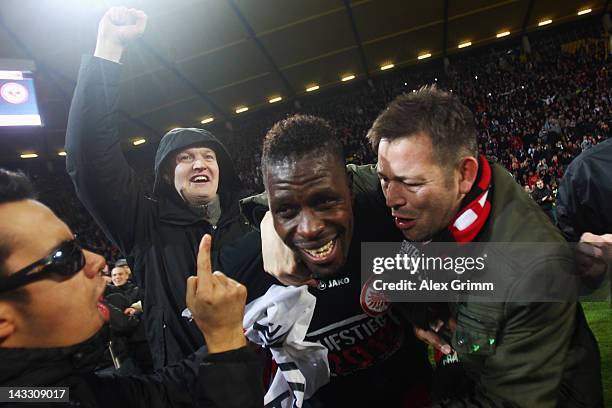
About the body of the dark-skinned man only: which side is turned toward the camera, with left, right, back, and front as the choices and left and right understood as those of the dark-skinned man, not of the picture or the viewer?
front

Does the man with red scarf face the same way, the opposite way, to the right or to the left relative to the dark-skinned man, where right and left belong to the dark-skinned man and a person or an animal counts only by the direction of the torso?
to the right

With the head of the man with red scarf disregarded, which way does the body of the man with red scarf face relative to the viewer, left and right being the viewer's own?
facing the viewer and to the left of the viewer

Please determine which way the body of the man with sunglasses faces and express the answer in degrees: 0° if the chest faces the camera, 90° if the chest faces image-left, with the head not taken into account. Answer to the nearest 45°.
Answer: approximately 270°

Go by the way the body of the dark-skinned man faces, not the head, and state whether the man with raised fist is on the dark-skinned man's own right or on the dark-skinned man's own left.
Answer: on the dark-skinned man's own right

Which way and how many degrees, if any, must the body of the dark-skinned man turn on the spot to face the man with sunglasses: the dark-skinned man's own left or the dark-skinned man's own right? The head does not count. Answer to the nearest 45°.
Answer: approximately 45° to the dark-skinned man's own right

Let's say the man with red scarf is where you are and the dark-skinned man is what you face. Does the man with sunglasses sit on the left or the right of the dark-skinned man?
left

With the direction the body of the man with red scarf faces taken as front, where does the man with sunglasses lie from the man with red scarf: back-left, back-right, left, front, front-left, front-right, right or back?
front

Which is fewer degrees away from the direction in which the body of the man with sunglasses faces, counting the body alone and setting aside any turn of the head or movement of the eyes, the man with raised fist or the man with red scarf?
the man with red scarf

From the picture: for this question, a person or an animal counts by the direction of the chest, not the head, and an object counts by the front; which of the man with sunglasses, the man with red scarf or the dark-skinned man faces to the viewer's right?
the man with sunglasses

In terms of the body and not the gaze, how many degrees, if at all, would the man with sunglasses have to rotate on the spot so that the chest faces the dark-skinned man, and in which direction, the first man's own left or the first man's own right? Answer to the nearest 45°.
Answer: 0° — they already face them

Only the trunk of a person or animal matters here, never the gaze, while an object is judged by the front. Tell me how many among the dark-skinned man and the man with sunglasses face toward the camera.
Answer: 1

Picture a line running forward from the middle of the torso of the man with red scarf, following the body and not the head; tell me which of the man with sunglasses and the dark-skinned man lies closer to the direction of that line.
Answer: the man with sunglasses

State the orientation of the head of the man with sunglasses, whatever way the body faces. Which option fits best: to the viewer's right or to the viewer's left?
to the viewer's right

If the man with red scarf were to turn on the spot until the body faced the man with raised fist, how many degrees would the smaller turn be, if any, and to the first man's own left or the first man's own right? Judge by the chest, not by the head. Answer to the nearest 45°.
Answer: approximately 45° to the first man's own right
